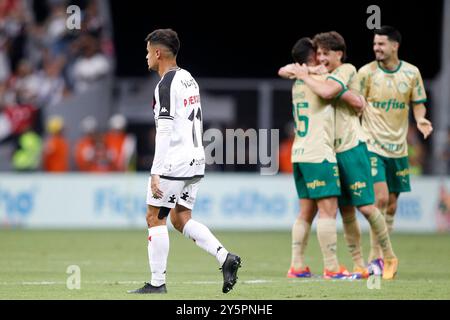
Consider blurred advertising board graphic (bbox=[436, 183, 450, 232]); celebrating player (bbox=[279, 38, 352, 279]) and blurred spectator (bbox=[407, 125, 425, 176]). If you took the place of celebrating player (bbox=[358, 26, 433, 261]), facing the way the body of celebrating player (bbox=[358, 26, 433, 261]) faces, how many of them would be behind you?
2

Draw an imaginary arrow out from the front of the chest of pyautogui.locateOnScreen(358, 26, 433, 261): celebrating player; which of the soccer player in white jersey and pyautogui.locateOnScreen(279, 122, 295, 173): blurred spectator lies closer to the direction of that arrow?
the soccer player in white jersey

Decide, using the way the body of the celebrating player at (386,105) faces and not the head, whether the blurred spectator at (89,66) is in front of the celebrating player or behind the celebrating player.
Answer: behind

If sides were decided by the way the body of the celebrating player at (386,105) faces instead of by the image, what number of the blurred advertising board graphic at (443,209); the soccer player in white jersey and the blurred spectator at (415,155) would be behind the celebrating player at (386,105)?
2

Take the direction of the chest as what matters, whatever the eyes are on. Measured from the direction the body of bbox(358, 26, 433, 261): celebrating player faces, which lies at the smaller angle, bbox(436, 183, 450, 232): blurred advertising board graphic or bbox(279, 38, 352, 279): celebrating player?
the celebrating player

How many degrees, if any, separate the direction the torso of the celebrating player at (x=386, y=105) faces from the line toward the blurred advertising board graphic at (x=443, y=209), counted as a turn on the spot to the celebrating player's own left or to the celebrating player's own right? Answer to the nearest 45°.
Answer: approximately 180°

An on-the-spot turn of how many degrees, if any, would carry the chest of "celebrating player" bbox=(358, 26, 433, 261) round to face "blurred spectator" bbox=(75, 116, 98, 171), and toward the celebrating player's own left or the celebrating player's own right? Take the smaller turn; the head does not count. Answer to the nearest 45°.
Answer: approximately 135° to the celebrating player's own right

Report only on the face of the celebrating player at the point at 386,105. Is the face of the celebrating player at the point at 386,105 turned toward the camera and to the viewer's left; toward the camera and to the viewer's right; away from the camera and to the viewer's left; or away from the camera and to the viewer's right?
toward the camera and to the viewer's left

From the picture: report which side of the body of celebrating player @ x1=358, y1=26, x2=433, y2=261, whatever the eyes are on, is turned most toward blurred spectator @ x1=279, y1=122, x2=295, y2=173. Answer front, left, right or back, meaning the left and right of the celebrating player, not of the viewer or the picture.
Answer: back

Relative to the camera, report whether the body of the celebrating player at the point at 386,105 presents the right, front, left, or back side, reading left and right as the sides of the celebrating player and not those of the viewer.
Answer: front

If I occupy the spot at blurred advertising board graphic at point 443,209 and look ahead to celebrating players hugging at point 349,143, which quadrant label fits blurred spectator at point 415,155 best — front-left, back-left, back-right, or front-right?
back-right

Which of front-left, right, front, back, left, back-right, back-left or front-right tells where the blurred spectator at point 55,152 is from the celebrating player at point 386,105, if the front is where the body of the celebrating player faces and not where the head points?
back-right
